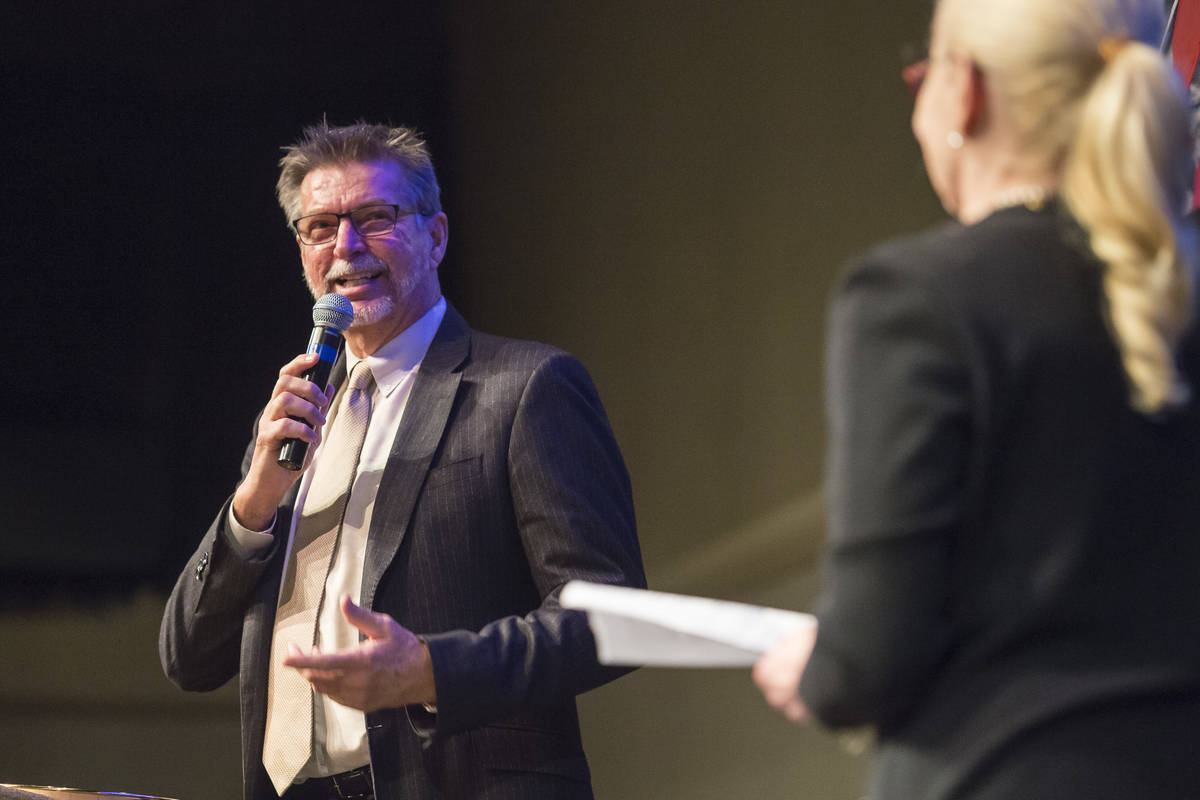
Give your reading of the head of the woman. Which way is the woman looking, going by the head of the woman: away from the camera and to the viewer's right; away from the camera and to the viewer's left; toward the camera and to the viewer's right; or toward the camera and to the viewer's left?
away from the camera and to the viewer's left

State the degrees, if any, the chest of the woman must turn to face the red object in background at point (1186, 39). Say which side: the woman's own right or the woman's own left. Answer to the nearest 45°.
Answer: approximately 45° to the woman's own right

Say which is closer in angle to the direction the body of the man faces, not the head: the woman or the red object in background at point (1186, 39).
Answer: the woman

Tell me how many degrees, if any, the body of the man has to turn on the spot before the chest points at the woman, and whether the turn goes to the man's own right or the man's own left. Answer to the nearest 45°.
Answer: approximately 45° to the man's own left

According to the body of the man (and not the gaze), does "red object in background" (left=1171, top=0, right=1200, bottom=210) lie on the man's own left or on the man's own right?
on the man's own left

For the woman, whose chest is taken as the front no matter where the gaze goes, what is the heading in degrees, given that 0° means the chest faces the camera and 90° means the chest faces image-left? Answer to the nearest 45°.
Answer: approximately 135°
